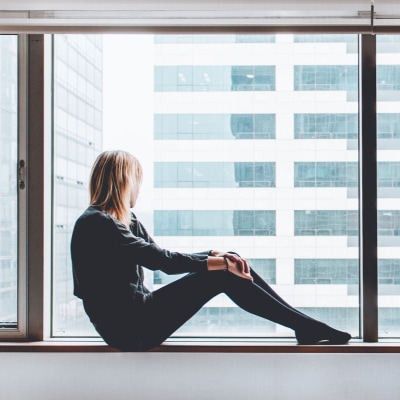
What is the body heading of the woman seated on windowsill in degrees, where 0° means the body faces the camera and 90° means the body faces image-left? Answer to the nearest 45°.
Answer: approximately 270°

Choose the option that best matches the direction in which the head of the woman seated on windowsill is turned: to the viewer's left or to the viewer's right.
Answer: to the viewer's right
